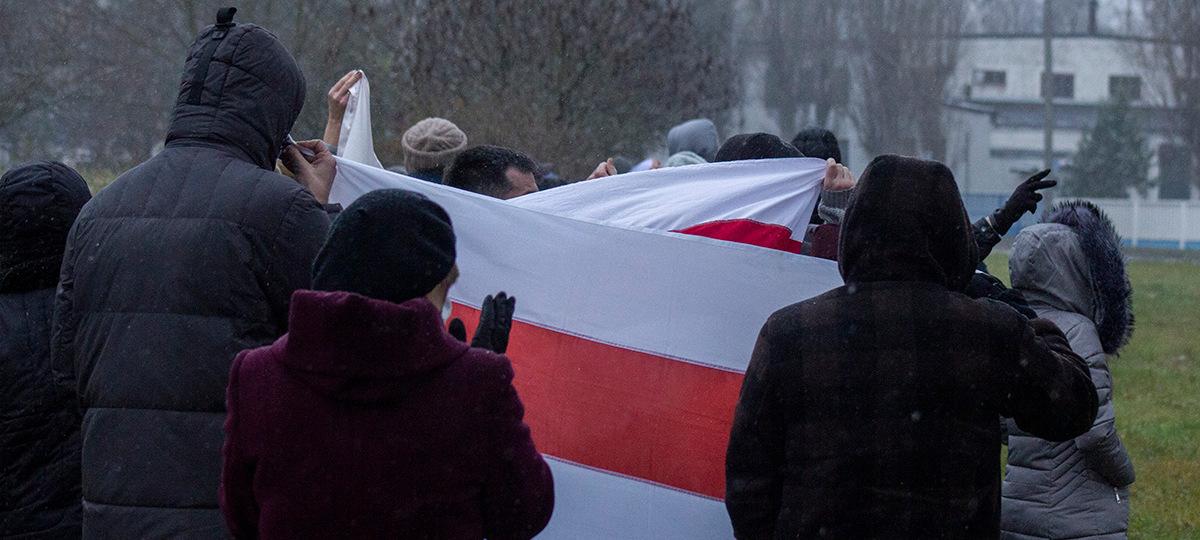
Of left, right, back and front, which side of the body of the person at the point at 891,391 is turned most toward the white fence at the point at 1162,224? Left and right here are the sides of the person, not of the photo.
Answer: front

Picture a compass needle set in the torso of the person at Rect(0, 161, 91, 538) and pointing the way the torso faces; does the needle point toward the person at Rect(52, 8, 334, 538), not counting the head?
no

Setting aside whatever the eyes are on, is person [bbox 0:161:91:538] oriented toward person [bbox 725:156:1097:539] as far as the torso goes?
no

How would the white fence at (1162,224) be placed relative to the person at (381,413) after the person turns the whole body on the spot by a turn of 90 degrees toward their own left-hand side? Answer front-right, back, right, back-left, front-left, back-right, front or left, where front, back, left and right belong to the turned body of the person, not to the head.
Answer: back-right

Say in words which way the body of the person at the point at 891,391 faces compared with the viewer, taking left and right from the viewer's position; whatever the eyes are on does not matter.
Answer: facing away from the viewer

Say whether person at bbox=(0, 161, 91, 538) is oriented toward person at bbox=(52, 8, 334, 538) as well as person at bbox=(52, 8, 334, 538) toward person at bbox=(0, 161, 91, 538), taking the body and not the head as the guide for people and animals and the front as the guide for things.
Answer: no

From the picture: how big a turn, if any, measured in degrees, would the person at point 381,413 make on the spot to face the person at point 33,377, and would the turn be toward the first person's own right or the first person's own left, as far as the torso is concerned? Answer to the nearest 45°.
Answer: approximately 45° to the first person's own left

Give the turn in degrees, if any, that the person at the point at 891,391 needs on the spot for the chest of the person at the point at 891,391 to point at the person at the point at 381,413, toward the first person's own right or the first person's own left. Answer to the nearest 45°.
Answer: approximately 135° to the first person's own left

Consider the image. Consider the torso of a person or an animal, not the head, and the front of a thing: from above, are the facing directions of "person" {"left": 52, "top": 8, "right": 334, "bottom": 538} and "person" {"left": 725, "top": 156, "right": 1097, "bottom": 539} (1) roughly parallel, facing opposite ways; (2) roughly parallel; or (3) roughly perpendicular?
roughly parallel

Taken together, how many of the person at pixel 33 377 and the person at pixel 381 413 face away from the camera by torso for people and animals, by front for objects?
2

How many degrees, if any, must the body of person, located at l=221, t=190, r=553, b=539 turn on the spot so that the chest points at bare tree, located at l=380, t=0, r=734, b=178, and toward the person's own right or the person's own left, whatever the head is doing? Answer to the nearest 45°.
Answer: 0° — they already face it

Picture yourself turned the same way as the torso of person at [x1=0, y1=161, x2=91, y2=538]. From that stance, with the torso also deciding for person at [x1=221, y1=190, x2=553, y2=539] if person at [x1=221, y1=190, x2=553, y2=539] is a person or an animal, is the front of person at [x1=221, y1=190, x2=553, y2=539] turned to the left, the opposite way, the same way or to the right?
the same way

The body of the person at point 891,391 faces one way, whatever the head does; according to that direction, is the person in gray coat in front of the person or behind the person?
in front

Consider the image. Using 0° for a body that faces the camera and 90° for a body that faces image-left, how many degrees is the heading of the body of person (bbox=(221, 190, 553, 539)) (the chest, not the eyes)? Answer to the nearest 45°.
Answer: approximately 180°

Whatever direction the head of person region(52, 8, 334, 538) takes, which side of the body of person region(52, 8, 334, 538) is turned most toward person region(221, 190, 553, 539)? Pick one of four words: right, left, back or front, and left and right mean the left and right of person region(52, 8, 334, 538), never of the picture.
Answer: right

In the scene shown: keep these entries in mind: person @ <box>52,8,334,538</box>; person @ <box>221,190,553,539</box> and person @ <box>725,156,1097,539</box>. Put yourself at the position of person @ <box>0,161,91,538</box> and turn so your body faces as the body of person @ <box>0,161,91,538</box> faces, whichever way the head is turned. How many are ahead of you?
0

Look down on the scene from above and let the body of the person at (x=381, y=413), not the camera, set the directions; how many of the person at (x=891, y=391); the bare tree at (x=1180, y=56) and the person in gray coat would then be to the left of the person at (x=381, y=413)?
0

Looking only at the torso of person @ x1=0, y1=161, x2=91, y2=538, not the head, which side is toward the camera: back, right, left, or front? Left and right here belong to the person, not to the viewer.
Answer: back

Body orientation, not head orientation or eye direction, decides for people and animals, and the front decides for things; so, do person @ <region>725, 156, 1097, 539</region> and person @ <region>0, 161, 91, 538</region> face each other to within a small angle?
no

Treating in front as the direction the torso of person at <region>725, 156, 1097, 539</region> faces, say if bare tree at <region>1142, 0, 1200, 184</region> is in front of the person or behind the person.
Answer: in front
